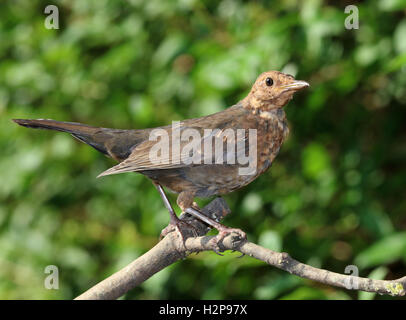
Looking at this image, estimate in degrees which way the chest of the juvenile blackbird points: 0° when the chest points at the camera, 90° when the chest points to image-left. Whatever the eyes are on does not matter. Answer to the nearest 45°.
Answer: approximately 270°
